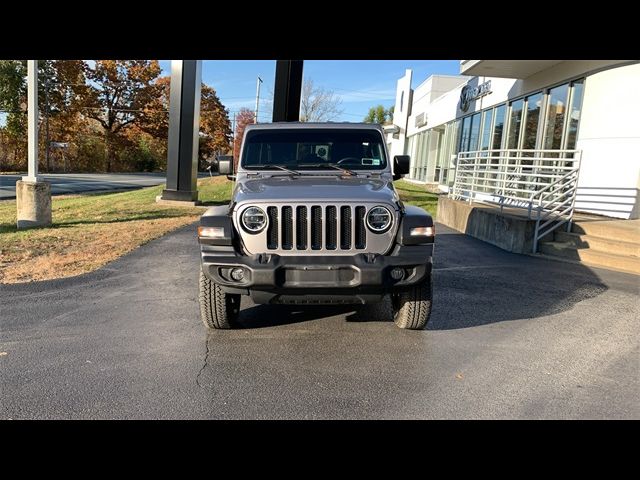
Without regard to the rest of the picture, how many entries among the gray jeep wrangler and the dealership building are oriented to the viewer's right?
0

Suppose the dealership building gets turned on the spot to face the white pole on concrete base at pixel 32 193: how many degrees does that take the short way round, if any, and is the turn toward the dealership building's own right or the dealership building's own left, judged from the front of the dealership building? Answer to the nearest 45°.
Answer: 0° — it already faces it

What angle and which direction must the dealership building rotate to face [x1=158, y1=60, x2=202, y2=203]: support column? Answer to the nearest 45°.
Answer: approximately 45° to its right

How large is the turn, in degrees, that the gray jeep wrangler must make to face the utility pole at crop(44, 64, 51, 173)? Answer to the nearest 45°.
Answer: approximately 135° to its right

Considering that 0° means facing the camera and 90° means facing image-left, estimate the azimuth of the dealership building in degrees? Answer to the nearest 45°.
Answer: approximately 45°

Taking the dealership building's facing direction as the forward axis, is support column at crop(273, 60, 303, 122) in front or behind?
in front

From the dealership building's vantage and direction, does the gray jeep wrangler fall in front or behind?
in front

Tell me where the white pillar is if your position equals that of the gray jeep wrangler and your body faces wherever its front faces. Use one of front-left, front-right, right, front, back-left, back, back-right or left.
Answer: back-right

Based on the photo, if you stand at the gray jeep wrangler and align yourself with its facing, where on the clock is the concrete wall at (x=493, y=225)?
The concrete wall is roughly at 7 o'clock from the gray jeep wrangler.
